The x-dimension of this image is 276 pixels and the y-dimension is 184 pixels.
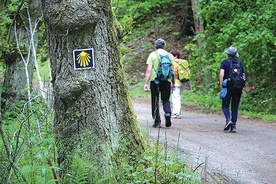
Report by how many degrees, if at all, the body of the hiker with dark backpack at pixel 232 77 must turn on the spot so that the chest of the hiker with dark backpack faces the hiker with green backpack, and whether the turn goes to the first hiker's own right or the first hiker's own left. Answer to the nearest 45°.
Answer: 0° — they already face them

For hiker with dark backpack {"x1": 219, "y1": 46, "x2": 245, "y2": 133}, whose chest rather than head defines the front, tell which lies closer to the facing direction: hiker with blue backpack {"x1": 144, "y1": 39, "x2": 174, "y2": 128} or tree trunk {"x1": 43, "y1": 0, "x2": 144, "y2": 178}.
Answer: the hiker with blue backpack

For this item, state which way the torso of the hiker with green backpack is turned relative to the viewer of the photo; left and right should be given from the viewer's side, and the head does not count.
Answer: facing away from the viewer and to the left of the viewer

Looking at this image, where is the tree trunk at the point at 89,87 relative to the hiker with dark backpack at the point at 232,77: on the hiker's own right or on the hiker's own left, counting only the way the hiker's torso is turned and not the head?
on the hiker's own left

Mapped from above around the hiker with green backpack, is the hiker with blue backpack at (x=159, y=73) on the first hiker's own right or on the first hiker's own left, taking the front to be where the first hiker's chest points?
on the first hiker's own left

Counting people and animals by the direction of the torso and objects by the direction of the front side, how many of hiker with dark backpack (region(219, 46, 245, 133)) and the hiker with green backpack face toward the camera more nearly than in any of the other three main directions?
0

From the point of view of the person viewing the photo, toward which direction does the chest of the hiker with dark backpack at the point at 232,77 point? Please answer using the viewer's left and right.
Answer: facing away from the viewer and to the left of the viewer

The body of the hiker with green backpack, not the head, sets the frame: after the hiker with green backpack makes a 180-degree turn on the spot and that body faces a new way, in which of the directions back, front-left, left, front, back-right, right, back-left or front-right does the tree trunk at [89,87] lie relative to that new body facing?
front-right
